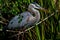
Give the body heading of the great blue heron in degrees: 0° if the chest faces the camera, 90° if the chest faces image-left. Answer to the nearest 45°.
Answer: approximately 270°
